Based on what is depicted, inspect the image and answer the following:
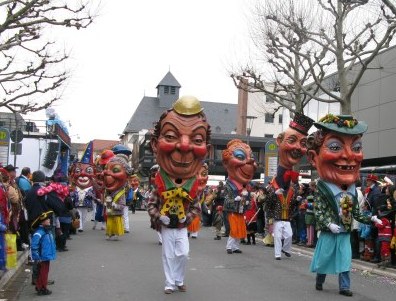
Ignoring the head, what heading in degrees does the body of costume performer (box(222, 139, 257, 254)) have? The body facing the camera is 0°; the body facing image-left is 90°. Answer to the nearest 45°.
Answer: approximately 315°

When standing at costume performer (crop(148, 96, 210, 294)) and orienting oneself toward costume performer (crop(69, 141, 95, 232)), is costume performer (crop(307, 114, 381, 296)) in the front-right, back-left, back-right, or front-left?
back-right

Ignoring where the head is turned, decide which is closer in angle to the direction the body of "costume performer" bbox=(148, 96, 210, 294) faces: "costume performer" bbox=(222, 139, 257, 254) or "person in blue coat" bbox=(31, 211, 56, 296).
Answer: the person in blue coat

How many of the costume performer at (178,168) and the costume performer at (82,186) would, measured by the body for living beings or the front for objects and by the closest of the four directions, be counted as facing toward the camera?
2

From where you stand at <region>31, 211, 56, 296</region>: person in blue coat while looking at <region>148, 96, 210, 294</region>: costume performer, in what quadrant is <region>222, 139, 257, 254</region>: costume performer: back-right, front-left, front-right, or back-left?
front-left

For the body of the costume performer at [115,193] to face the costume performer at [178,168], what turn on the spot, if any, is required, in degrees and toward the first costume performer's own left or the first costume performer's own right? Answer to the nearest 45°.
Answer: approximately 45° to the first costume performer's own left

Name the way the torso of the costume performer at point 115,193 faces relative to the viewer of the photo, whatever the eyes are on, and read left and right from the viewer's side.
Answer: facing the viewer and to the left of the viewer

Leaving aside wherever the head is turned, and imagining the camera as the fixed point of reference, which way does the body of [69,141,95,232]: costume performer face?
toward the camera

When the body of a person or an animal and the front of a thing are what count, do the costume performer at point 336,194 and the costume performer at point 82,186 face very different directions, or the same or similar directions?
same or similar directions

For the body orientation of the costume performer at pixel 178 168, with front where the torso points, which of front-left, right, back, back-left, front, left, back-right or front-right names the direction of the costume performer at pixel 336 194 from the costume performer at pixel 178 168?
left

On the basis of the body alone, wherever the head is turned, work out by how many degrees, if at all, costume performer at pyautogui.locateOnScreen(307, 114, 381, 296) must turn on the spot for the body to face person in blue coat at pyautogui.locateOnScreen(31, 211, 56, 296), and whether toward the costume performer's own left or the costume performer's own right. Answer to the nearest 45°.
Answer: approximately 90° to the costume performer's own right

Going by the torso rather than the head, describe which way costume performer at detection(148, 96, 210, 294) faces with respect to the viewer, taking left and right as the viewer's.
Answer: facing the viewer

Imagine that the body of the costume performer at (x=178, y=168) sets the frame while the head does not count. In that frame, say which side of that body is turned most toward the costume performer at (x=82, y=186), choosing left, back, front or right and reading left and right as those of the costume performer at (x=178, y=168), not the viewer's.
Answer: back
